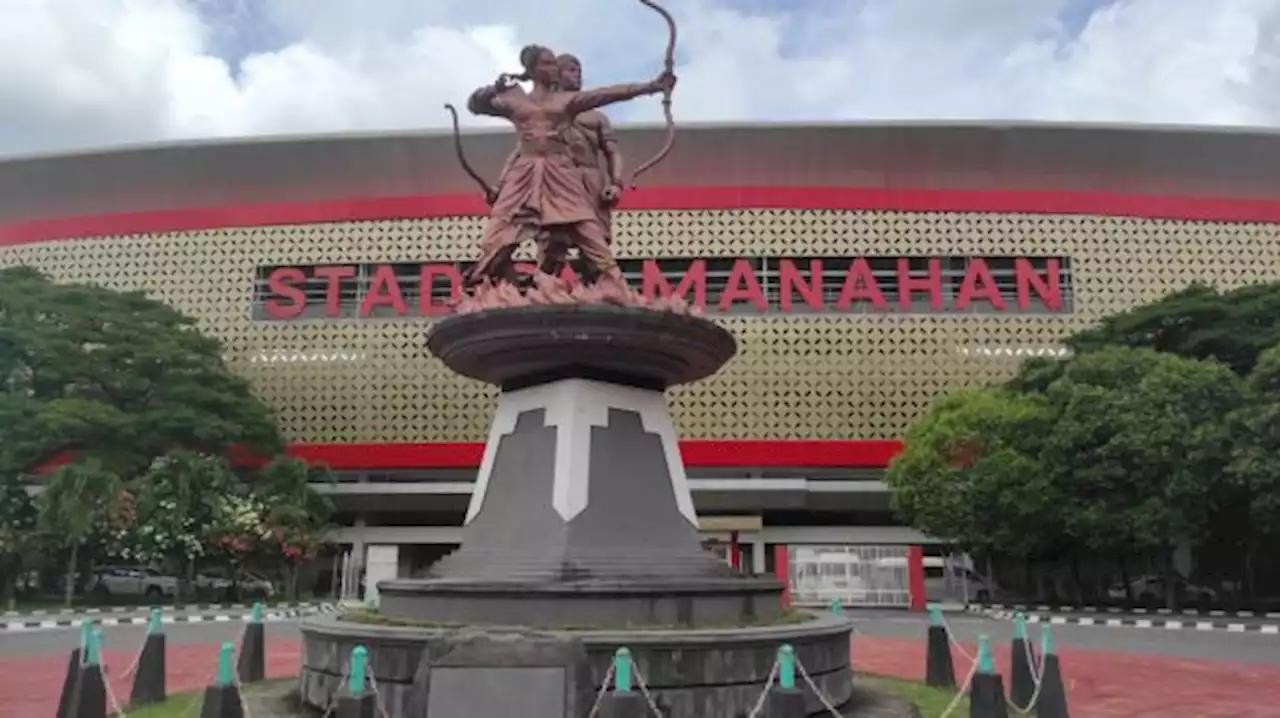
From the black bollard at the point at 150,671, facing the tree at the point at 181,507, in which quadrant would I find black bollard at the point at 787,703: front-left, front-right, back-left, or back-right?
back-right

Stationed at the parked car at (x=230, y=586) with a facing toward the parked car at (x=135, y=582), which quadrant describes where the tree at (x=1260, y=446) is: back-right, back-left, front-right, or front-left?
back-left

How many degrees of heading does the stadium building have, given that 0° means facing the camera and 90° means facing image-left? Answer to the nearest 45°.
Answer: approximately 0°

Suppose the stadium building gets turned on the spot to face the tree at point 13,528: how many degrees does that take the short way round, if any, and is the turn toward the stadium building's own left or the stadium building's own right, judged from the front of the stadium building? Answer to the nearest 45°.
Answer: approximately 90° to the stadium building's own right

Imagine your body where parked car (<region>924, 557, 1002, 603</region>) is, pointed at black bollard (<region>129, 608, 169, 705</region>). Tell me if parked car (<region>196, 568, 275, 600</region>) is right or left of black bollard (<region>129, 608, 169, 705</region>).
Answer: right

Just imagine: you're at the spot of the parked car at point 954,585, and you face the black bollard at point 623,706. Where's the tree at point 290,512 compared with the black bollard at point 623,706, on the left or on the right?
right
